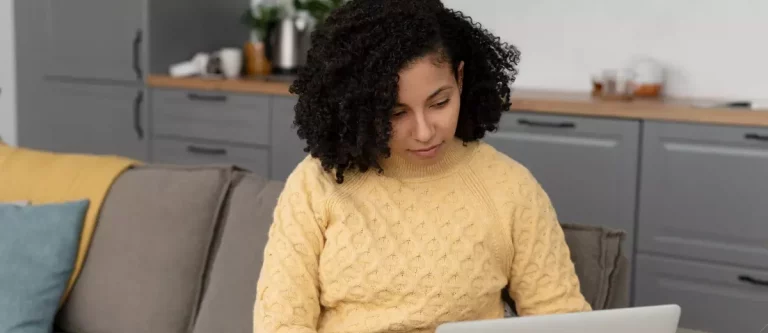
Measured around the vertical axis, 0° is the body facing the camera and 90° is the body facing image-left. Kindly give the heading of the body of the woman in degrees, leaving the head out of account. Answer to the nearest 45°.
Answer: approximately 0°

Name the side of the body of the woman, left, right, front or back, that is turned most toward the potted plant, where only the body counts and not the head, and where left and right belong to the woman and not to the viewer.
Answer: back

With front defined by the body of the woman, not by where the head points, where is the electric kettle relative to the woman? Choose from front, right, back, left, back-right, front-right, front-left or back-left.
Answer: back

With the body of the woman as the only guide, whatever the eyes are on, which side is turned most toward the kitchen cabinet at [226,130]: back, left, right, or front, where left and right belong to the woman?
back
